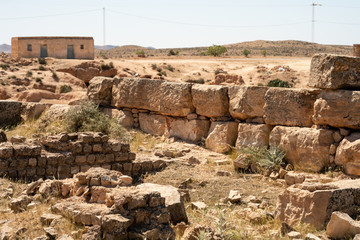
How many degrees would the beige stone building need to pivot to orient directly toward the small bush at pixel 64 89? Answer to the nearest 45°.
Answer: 0° — it already faces it

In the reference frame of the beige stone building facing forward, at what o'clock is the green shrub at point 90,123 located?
The green shrub is roughly at 12 o'clock from the beige stone building.

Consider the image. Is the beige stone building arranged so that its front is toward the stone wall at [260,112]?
yes

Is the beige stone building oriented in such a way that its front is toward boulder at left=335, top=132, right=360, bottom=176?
yes

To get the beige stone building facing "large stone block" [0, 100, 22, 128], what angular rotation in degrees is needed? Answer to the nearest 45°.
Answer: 0° — it already faces it

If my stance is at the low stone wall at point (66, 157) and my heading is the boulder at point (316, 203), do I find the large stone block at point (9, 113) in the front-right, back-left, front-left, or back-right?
back-left

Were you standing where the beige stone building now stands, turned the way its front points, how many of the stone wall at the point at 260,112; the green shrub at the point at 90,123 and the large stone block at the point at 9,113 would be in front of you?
3

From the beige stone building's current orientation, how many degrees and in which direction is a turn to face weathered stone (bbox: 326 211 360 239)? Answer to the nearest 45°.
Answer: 0° — it already faces it

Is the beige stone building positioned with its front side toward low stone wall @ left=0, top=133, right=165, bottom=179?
yes

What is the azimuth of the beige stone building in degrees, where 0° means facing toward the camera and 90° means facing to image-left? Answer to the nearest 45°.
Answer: approximately 0°
